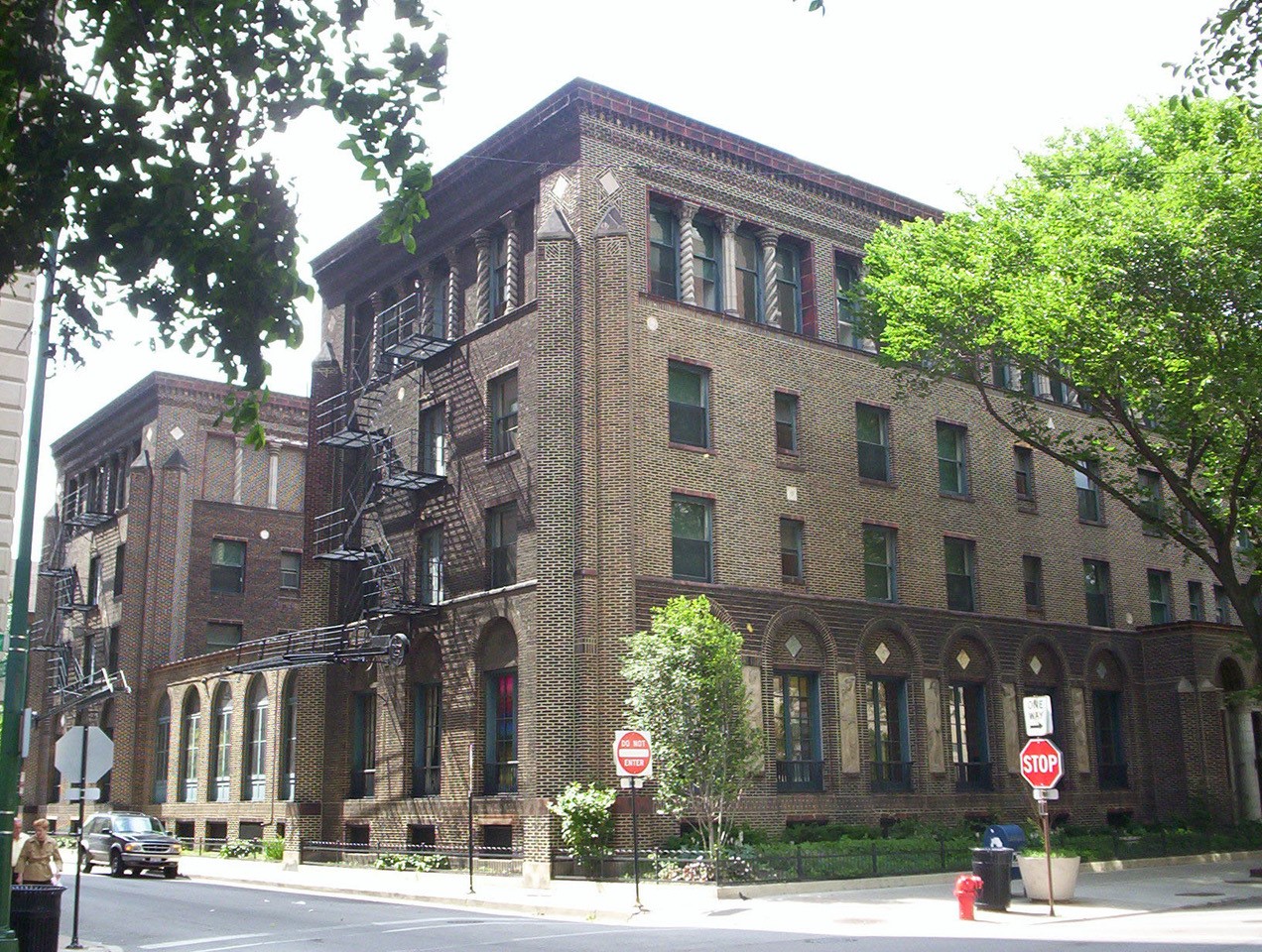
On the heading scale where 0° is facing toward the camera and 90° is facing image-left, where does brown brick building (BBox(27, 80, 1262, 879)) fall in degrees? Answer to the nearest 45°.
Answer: approximately 315°

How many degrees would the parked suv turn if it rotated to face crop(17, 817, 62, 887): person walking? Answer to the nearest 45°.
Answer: approximately 45° to its right

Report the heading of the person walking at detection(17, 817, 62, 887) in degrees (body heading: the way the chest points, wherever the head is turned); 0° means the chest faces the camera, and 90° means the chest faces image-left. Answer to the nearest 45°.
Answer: approximately 0°

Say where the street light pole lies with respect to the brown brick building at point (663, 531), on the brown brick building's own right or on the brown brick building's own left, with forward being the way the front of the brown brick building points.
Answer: on the brown brick building's own right

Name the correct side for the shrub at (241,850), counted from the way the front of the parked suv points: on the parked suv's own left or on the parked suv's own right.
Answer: on the parked suv's own left

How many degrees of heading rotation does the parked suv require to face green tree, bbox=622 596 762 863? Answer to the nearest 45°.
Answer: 0° — it already faces it

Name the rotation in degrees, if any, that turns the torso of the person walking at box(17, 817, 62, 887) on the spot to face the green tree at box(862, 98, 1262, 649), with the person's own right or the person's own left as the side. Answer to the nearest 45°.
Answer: approximately 90° to the person's own left

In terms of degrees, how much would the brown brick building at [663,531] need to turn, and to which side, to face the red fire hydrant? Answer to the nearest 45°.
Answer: approximately 45° to its right
